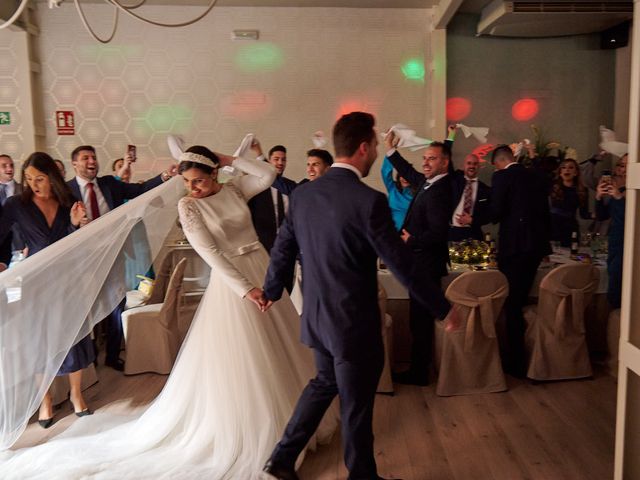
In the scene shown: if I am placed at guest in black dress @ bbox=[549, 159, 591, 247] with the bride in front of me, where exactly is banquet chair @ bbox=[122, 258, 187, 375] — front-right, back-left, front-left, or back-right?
front-right

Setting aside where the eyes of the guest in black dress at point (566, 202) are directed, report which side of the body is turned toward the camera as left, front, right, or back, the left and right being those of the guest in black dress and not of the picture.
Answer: front

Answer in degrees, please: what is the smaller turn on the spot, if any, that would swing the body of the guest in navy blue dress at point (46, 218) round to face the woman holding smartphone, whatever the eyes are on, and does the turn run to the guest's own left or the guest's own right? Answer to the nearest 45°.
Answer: approximately 45° to the guest's own left

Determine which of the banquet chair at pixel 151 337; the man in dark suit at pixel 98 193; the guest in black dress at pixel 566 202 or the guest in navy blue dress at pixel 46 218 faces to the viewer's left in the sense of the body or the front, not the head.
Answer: the banquet chair

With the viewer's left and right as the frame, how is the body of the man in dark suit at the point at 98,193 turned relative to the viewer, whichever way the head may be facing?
facing the viewer and to the right of the viewer

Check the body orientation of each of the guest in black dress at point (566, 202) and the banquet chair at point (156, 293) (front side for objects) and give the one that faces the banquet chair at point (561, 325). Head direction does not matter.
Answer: the guest in black dress

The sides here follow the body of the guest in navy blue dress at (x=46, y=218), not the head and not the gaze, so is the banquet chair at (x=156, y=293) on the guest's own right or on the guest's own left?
on the guest's own left

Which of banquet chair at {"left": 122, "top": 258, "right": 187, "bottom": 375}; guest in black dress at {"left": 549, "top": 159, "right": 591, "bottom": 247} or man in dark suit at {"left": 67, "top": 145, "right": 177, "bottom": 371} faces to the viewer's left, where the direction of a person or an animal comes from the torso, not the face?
the banquet chair

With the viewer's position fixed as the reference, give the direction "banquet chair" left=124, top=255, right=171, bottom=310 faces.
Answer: facing to the left of the viewer

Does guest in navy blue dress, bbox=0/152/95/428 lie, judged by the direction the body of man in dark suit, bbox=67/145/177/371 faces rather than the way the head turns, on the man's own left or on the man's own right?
on the man's own right

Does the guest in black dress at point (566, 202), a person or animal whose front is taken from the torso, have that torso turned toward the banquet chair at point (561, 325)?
yes
